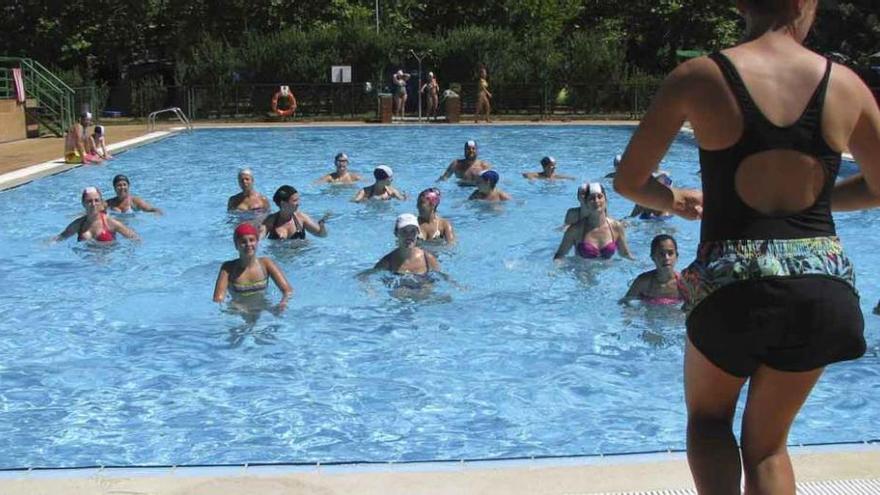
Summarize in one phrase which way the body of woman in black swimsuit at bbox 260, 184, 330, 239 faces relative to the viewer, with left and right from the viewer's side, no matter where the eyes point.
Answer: facing the viewer and to the right of the viewer

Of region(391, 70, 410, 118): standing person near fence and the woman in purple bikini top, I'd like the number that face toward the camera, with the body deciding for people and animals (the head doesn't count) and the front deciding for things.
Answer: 2

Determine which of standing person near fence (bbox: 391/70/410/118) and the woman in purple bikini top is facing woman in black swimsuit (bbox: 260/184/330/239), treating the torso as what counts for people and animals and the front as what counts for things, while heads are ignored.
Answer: the standing person near fence

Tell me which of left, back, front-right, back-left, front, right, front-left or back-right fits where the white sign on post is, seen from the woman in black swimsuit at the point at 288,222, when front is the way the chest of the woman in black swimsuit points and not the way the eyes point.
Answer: back-left

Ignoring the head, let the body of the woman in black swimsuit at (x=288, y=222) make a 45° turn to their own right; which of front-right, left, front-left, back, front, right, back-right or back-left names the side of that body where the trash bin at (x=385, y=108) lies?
back

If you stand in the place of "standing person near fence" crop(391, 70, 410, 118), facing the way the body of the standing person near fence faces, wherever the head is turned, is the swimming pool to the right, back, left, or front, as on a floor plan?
front

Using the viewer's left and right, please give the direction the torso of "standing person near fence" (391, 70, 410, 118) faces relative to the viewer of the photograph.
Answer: facing the viewer

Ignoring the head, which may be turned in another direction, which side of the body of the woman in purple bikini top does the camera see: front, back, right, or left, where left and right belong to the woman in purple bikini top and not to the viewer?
front

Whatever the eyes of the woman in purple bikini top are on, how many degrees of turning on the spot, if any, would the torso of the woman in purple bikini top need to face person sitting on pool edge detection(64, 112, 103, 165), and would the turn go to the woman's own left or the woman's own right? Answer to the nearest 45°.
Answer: approximately 135° to the woman's own right

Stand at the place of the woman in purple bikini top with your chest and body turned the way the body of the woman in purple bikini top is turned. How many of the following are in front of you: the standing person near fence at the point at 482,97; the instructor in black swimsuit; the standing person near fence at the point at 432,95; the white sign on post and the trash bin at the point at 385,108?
1

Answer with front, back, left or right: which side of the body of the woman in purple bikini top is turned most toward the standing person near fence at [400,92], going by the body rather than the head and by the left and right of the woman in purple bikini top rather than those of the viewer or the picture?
back

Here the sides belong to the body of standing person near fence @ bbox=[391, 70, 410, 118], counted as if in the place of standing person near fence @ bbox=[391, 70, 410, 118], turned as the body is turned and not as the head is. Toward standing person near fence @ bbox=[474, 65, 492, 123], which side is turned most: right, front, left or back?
left

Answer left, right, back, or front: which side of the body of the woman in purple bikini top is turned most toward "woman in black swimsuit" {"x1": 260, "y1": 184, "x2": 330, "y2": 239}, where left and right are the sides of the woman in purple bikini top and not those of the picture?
right
